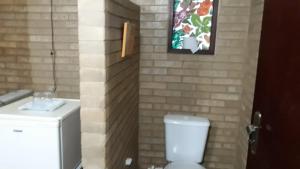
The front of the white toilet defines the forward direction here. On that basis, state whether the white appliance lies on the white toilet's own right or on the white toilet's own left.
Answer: on the white toilet's own right

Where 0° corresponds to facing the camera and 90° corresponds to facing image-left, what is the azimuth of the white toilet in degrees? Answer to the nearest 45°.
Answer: approximately 0°

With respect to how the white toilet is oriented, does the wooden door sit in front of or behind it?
in front
